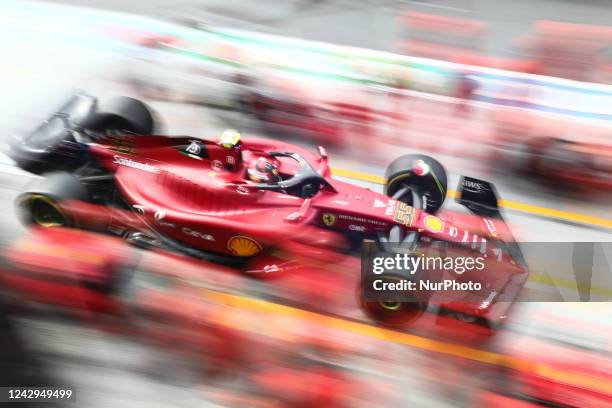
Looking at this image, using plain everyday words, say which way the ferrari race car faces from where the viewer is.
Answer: facing the viewer and to the right of the viewer
